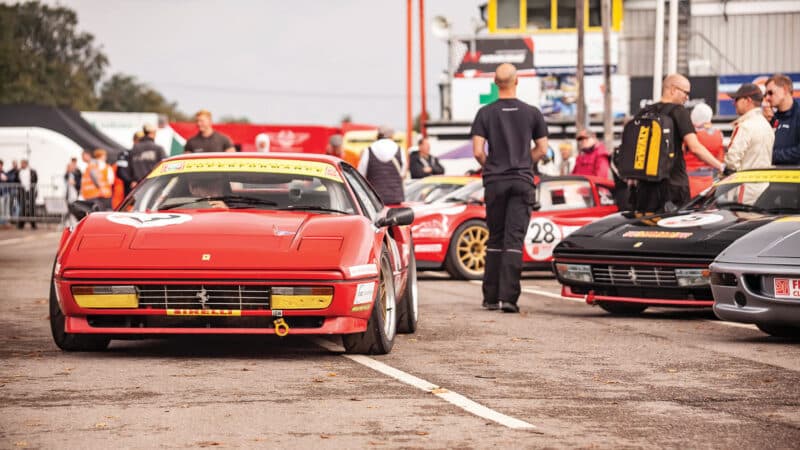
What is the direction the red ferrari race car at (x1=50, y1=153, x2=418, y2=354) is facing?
toward the camera

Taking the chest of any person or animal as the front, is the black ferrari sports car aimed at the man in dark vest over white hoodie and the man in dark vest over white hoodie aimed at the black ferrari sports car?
no

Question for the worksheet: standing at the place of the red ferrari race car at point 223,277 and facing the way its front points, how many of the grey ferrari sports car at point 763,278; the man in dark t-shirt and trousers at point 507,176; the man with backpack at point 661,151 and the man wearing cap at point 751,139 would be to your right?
0

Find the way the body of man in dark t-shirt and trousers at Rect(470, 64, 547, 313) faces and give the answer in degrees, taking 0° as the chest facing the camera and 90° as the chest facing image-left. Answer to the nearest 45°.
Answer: approximately 180°

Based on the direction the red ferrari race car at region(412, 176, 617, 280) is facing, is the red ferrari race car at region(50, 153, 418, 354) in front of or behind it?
in front

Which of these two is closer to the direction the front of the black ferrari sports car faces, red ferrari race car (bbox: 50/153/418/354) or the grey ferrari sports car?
the red ferrari race car

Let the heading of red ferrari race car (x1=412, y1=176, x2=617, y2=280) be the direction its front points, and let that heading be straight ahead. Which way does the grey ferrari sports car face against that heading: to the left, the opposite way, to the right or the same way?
the same way

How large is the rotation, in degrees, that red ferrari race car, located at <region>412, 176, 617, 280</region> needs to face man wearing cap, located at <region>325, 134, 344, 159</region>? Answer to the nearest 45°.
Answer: approximately 90° to its right

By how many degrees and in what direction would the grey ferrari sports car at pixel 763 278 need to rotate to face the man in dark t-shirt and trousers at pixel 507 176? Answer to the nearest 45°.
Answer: approximately 90° to its right

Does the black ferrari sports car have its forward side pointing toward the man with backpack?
no

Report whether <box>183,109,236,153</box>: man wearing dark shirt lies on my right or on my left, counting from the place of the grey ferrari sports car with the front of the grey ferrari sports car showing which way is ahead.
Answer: on my right

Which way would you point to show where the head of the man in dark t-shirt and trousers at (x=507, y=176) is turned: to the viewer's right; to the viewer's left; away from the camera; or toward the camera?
away from the camera

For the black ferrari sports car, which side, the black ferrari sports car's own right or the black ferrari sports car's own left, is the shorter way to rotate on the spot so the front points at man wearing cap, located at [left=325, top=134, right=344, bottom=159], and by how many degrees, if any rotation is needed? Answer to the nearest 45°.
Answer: approximately 90° to the black ferrari sports car's own right

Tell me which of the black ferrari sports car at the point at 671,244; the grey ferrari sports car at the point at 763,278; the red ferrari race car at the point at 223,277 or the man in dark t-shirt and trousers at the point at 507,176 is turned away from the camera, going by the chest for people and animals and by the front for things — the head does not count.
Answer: the man in dark t-shirt and trousers

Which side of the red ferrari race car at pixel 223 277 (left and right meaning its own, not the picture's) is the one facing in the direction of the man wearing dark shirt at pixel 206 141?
back

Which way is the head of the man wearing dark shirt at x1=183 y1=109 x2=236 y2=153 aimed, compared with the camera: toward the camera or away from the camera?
toward the camera
